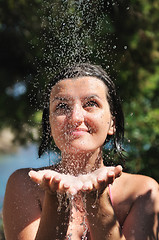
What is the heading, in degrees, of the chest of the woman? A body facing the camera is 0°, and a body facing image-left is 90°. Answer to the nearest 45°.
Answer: approximately 0°
